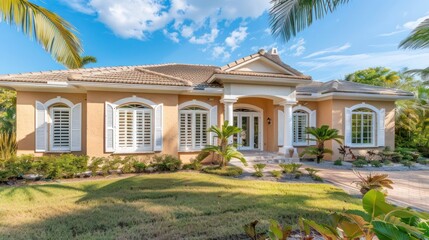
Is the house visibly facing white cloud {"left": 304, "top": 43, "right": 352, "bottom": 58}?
no

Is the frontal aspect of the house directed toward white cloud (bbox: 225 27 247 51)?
no

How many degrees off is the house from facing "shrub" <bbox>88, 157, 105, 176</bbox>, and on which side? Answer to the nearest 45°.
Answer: approximately 45° to its right

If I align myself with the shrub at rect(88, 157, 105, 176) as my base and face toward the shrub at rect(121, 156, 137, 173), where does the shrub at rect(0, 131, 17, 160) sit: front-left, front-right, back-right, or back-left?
back-left

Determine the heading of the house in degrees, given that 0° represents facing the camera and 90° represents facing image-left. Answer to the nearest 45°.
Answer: approximately 0°

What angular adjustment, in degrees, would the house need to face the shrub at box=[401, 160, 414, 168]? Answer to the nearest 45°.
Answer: approximately 90° to its left

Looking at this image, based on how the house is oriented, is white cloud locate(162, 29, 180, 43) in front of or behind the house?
behind
